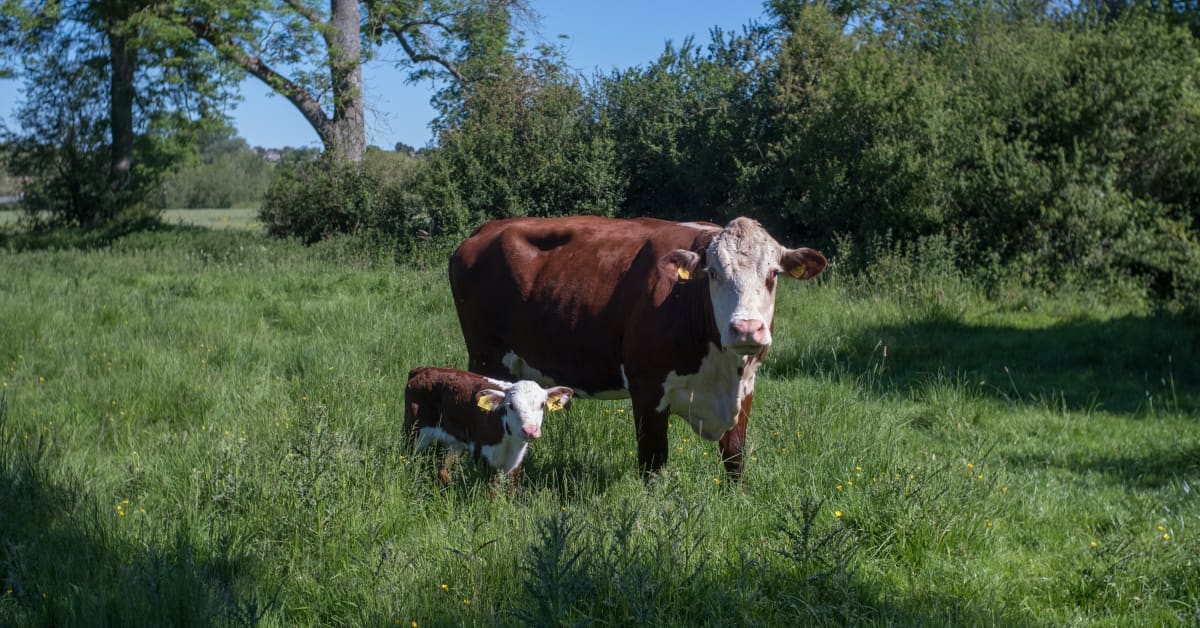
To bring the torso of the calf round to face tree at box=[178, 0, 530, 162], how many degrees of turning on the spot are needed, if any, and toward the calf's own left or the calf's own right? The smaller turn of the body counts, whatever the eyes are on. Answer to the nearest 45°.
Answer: approximately 135° to the calf's own left

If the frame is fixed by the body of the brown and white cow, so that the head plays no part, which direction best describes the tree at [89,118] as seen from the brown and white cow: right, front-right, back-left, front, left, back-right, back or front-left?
back

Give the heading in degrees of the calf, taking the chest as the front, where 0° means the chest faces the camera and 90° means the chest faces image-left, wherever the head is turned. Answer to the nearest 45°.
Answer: approximately 315°

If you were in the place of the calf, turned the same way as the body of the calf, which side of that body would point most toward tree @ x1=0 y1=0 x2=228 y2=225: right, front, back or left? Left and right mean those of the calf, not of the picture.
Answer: back

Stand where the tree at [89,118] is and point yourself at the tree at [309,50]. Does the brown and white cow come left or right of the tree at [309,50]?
right

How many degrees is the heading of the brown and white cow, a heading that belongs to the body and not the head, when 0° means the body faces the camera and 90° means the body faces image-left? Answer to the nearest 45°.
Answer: approximately 315°

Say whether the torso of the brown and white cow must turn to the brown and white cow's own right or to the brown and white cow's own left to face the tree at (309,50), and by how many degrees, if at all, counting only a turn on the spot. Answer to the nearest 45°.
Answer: approximately 180°
